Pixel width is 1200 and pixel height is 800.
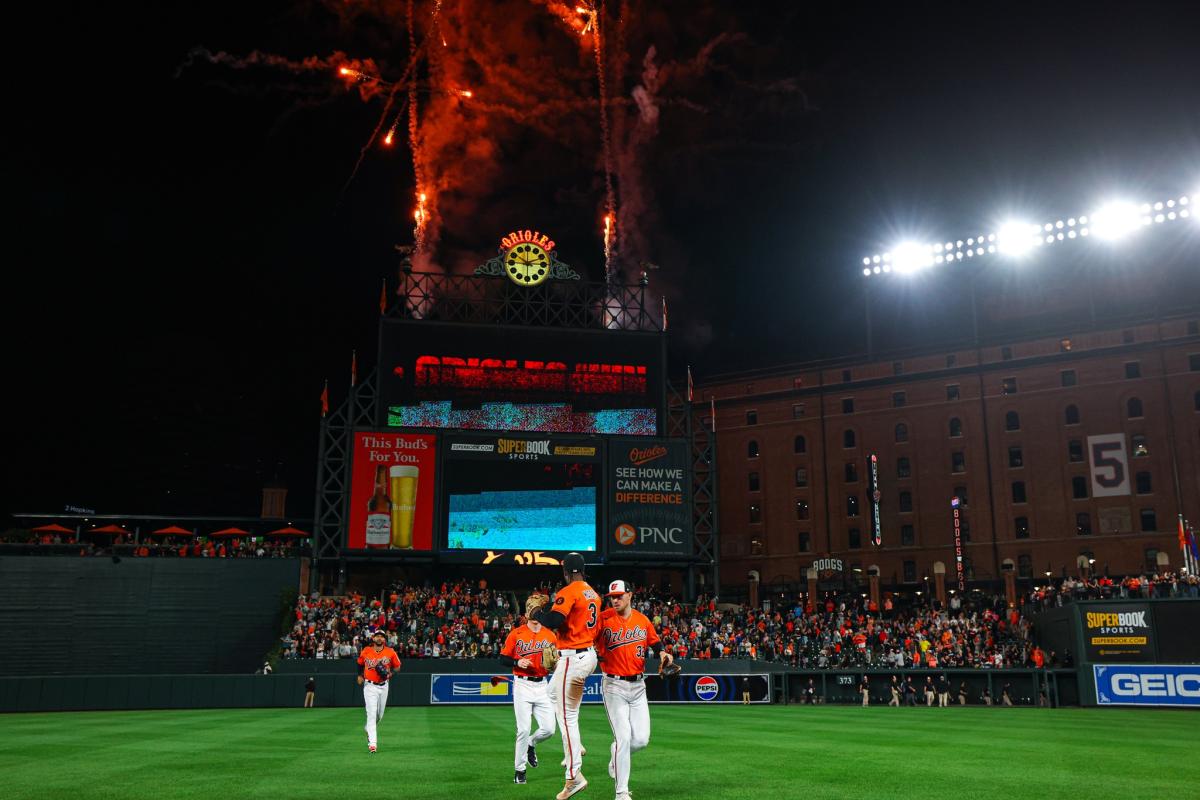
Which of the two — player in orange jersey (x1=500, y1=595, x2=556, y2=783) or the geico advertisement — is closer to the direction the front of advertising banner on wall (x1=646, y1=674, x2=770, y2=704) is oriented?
the player in orange jersey

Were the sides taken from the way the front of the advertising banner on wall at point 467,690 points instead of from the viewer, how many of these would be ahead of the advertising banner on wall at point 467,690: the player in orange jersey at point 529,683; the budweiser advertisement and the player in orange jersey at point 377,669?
2

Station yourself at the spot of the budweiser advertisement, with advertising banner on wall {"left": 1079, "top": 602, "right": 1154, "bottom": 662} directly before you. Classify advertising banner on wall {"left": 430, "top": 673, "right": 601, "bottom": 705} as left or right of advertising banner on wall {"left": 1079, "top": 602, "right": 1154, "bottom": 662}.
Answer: right

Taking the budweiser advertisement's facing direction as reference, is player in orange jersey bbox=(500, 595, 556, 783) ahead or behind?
ahead

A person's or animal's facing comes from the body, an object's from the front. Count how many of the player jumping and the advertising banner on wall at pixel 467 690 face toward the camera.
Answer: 1

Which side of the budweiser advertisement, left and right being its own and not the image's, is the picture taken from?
front

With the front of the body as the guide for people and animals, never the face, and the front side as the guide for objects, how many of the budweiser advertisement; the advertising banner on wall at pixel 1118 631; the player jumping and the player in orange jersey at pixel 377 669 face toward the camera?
3

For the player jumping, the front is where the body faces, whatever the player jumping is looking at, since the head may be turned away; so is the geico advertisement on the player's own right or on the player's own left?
on the player's own right

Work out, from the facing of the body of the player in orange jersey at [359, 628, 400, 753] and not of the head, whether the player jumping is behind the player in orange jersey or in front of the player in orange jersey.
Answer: in front

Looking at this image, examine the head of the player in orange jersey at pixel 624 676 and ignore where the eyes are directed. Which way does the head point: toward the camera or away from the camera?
toward the camera

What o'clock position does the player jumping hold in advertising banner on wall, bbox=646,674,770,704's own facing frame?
The player jumping is roughly at 12 o'clock from the advertising banner on wall.

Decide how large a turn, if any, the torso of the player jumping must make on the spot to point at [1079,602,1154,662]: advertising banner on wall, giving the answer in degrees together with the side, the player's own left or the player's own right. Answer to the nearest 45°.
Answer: approximately 90° to the player's own right

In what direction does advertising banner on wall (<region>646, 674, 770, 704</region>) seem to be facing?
toward the camera

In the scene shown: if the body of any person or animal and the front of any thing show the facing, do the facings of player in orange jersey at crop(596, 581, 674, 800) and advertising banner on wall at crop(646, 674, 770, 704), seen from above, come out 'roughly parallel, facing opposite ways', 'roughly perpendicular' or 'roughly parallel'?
roughly parallel

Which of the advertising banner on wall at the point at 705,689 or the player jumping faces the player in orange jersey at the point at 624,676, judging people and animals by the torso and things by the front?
the advertising banner on wall
